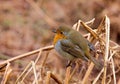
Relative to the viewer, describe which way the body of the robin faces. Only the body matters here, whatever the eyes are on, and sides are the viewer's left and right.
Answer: facing to the left of the viewer
